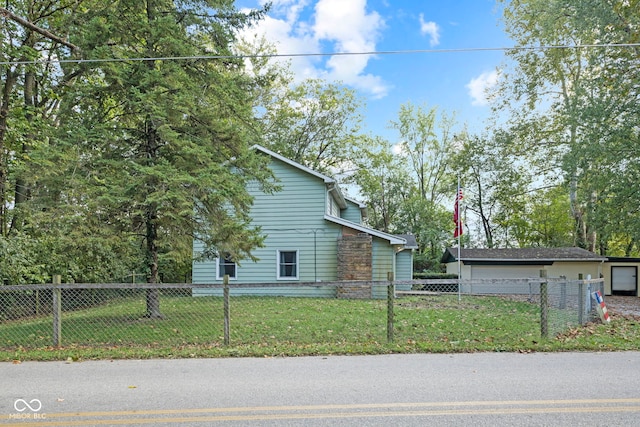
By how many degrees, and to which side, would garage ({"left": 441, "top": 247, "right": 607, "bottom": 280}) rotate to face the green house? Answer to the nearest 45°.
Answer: approximately 45° to its right

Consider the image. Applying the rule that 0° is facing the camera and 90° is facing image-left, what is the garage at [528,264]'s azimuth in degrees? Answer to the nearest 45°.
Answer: approximately 0°
